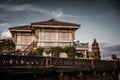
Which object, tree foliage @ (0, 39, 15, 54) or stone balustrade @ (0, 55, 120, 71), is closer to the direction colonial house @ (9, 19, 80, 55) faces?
the stone balustrade

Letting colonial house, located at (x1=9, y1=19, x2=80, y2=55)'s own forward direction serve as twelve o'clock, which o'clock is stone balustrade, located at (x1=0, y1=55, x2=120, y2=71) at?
The stone balustrade is roughly at 12 o'clock from the colonial house.

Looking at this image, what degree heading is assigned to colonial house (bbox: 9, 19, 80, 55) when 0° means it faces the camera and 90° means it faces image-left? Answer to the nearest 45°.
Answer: approximately 0°

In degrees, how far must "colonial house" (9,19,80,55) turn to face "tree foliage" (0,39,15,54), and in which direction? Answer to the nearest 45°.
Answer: approximately 90° to its right
